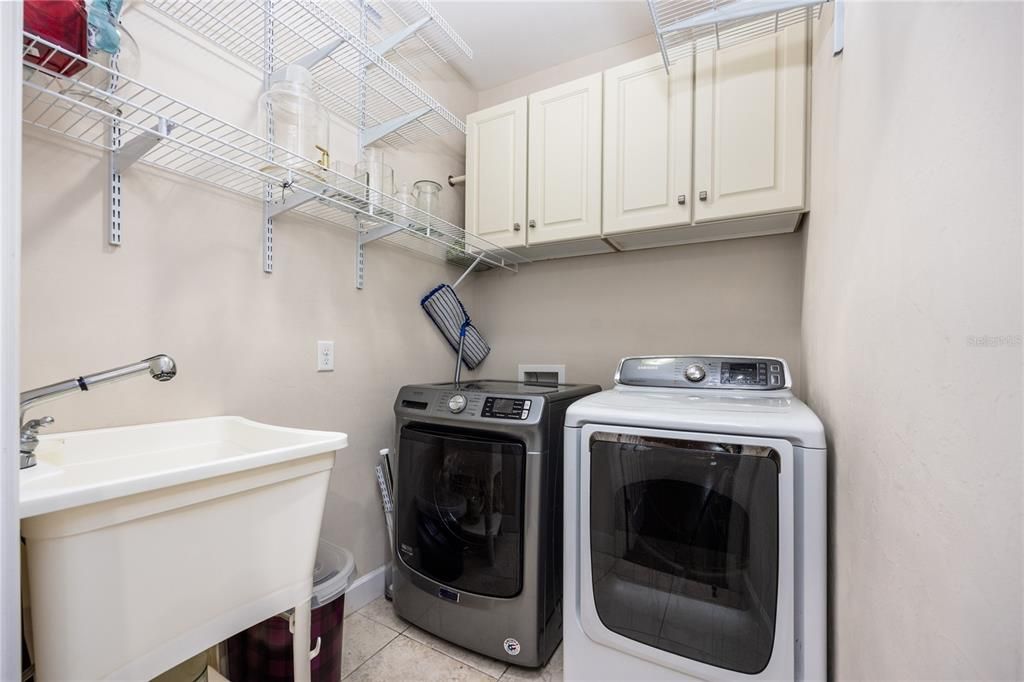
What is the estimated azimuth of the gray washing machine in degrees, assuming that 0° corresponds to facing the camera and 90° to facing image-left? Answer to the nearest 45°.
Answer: approximately 45°

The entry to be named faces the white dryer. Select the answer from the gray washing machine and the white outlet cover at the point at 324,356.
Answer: the white outlet cover

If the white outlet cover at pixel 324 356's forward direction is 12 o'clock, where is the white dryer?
The white dryer is roughly at 12 o'clock from the white outlet cover.

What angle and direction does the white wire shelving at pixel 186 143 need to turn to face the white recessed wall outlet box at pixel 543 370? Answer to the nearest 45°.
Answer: approximately 45° to its left

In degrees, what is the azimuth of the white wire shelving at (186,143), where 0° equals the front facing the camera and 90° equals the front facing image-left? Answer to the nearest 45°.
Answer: approximately 315°
